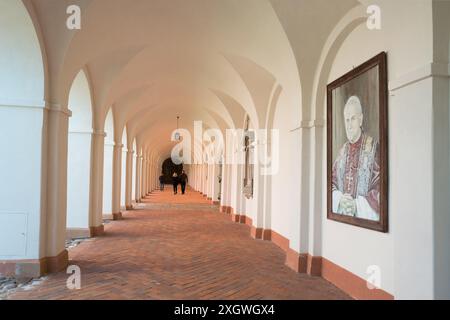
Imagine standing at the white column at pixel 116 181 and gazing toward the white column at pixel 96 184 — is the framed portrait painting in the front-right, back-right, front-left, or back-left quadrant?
front-left

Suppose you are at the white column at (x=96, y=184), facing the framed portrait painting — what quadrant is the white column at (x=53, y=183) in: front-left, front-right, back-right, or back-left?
front-right

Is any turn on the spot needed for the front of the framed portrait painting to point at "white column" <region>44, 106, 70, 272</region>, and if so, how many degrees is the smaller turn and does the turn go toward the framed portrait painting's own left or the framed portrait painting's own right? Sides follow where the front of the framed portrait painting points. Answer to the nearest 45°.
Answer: approximately 45° to the framed portrait painting's own right

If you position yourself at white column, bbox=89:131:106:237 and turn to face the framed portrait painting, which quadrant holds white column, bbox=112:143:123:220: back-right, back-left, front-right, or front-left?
back-left

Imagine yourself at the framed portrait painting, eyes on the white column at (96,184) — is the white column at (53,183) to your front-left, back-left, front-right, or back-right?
front-left

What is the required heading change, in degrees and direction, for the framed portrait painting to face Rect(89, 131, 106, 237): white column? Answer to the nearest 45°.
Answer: approximately 90° to its right

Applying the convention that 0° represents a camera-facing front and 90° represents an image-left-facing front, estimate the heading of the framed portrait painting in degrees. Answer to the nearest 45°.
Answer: approximately 45°

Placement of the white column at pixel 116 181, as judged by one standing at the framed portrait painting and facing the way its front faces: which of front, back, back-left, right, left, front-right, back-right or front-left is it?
right

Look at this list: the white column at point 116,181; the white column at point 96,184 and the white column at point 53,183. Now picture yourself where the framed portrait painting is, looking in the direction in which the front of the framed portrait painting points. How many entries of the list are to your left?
0
